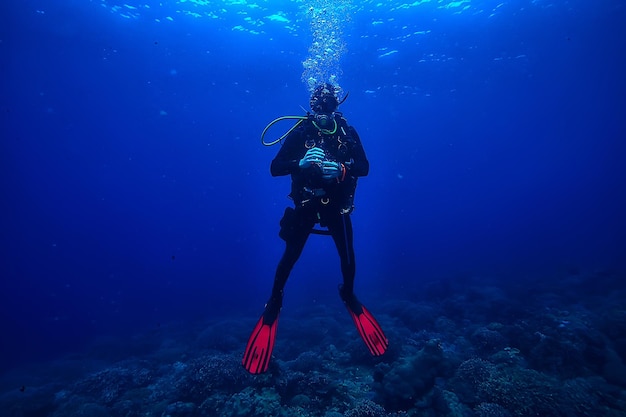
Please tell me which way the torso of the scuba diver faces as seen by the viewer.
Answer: toward the camera

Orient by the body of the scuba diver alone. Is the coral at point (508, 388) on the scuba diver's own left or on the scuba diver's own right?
on the scuba diver's own left

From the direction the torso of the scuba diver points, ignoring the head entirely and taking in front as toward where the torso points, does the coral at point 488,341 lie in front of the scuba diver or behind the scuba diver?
behind
